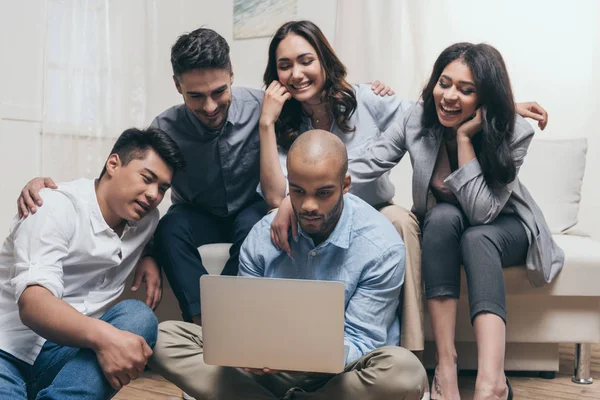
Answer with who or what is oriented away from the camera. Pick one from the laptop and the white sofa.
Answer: the laptop

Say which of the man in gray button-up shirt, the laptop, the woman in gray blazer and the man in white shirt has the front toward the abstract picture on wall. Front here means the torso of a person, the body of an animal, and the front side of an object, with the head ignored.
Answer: the laptop

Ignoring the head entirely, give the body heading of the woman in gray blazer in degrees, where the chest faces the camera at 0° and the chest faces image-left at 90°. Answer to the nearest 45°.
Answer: approximately 45°

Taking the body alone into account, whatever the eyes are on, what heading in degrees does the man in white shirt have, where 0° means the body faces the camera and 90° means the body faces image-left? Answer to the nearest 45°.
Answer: approximately 315°

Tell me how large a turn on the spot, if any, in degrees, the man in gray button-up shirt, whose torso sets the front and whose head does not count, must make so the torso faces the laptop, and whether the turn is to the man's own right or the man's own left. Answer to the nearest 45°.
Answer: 0° — they already face it

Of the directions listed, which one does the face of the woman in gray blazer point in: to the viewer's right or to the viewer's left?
to the viewer's left

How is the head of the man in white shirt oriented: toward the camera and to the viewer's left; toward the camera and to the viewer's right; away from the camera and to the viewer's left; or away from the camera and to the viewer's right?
toward the camera and to the viewer's right

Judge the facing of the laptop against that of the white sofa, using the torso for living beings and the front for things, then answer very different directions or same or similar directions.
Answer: very different directions

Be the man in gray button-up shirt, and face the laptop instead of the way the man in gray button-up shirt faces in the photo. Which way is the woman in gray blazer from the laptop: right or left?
left

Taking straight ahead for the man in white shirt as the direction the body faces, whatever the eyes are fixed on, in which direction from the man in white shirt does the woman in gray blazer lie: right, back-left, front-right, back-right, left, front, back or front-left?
front-left

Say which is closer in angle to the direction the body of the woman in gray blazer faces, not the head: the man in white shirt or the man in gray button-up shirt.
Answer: the man in white shirt

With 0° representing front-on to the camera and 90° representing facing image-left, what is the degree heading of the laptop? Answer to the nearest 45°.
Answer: approximately 180°

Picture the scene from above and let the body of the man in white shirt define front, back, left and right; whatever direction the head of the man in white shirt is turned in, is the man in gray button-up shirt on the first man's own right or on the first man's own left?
on the first man's own left
